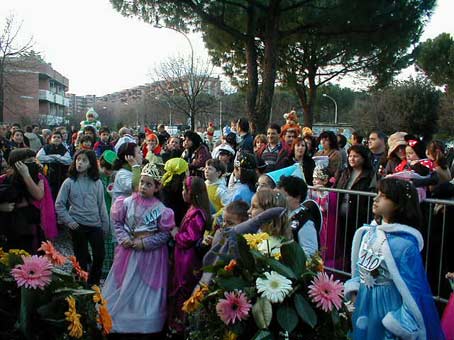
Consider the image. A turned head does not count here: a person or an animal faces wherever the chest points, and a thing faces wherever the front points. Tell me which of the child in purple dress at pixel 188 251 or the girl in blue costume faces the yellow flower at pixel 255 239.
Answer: the girl in blue costume

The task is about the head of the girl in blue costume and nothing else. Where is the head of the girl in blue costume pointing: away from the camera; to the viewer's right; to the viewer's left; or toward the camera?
to the viewer's left

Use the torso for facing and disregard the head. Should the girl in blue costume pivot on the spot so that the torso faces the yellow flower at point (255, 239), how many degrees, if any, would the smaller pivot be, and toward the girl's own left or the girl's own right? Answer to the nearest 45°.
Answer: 0° — they already face it

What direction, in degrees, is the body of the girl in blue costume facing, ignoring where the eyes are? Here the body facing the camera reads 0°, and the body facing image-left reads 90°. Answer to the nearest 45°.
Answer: approximately 45°

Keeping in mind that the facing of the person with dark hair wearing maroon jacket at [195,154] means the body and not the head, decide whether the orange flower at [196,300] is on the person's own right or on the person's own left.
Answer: on the person's own left
